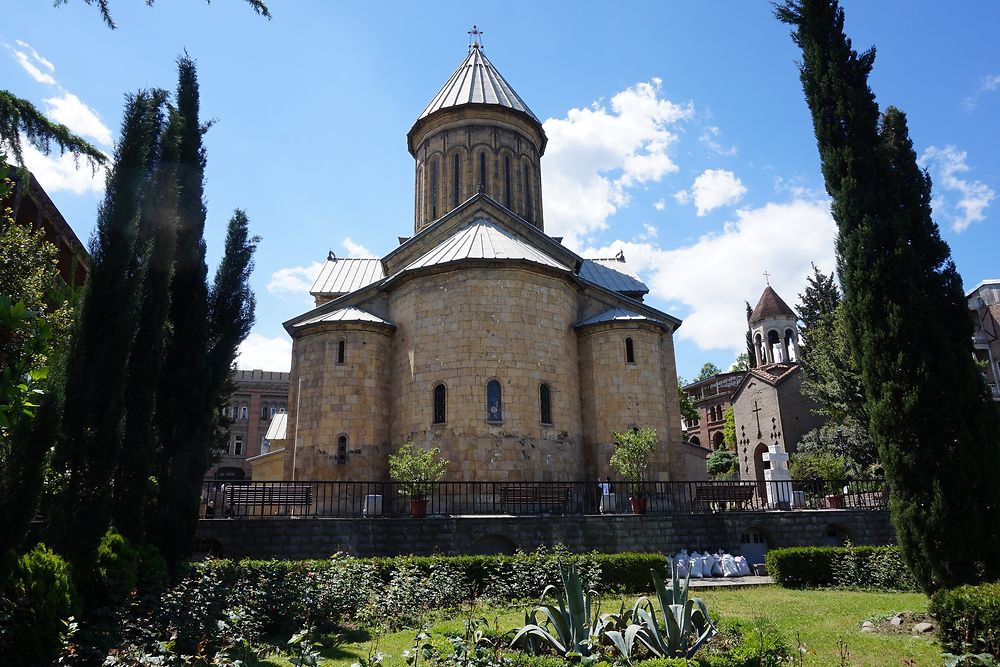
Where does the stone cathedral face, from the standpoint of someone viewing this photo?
facing away from the viewer

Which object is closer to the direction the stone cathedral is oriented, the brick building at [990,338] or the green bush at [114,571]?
the brick building

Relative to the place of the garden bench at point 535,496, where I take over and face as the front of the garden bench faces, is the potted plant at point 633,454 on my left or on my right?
on my right

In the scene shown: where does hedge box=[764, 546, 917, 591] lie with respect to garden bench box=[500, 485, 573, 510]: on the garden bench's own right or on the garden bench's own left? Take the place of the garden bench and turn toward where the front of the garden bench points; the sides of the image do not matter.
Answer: on the garden bench's own right

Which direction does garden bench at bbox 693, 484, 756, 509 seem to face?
away from the camera

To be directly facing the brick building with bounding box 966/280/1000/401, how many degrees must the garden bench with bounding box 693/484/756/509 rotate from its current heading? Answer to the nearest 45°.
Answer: approximately 45° to its right

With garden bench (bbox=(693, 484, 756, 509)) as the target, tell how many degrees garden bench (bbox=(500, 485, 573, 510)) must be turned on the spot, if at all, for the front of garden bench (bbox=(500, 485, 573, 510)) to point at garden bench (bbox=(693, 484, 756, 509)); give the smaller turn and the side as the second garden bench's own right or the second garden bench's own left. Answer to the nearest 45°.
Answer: approximately 90° to the second garden bench's own right

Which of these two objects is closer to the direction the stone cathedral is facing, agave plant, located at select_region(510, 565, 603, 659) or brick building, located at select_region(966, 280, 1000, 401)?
the brick building
